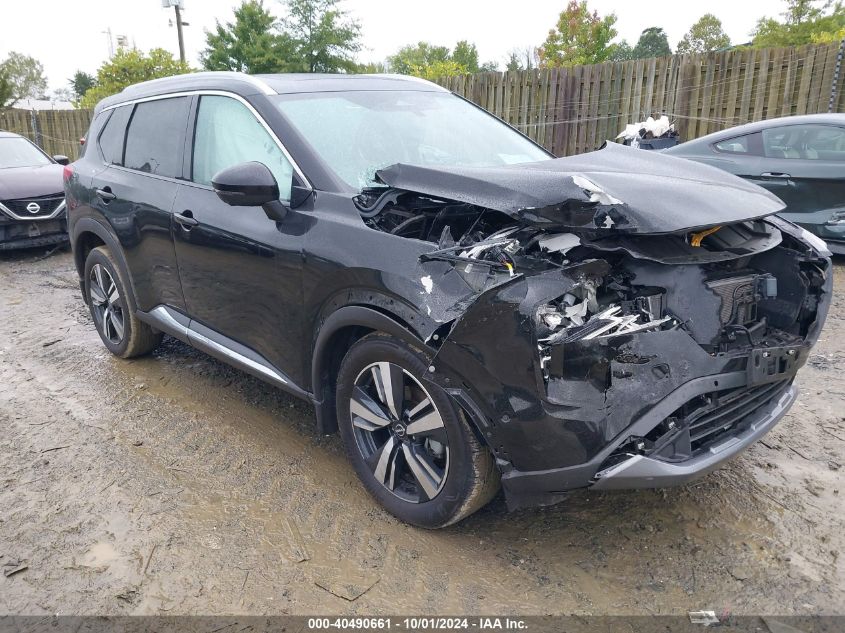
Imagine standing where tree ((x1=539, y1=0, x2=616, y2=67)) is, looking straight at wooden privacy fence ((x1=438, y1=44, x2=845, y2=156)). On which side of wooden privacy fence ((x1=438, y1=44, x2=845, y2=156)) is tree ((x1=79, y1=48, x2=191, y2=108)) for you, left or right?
right

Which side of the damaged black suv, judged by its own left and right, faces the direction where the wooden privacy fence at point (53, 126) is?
back

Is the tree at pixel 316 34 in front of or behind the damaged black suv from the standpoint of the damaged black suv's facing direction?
behind

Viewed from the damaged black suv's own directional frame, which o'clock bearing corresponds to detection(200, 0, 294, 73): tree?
The tree is roughly at 7 o'clock from the damaged black suv.

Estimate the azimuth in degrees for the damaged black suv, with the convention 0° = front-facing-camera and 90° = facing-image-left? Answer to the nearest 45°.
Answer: approximately 315°

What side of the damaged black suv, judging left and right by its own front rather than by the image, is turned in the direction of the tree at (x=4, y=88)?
back

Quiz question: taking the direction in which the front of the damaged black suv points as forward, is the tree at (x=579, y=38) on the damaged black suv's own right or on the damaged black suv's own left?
on the damaged black suv's own left

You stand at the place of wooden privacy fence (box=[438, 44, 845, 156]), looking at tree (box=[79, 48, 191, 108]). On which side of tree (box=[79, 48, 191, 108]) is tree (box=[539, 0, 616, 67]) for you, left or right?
right

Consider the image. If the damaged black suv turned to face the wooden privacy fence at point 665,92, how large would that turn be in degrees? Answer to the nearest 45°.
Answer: approximately 135° to its left
